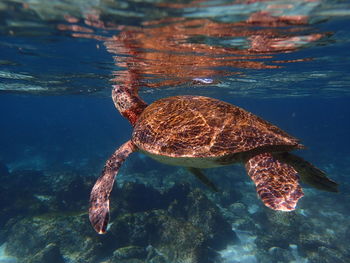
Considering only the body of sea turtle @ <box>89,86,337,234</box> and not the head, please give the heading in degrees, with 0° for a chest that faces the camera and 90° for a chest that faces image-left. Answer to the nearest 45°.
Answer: approximately 90°
